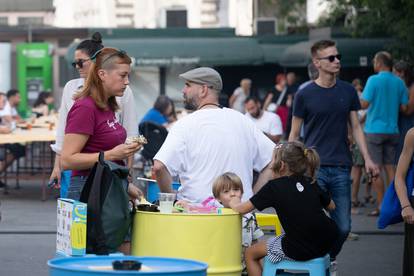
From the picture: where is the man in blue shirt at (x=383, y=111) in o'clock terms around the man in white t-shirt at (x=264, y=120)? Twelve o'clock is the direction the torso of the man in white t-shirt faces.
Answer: The man in blue shirt is roughly at 9 o'clock from the man in white t-shirt.

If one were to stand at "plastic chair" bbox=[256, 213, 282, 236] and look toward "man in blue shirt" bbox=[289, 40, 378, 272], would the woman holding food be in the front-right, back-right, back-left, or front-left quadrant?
back-left

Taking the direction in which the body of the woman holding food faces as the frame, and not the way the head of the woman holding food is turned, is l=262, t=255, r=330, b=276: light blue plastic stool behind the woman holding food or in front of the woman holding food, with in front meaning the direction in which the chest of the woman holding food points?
in front

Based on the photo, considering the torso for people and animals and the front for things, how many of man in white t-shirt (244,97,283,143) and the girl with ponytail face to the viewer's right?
0

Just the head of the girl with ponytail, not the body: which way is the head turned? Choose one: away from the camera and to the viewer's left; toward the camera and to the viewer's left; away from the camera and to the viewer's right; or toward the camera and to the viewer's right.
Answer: away from the camera and to the viewer's left

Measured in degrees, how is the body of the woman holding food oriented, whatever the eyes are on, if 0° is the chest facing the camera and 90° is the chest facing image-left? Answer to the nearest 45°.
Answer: approximately 270°

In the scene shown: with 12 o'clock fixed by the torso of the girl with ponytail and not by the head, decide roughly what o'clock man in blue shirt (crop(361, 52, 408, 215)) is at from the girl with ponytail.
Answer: The man in blue shirt is roughly at 2 o'clock from the girl with ponytail.

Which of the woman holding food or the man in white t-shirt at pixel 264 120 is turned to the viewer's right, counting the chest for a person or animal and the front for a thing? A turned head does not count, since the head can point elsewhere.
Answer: the woman holding food

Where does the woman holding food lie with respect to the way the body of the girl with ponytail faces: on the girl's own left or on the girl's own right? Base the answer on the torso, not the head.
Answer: on the girl's own left
